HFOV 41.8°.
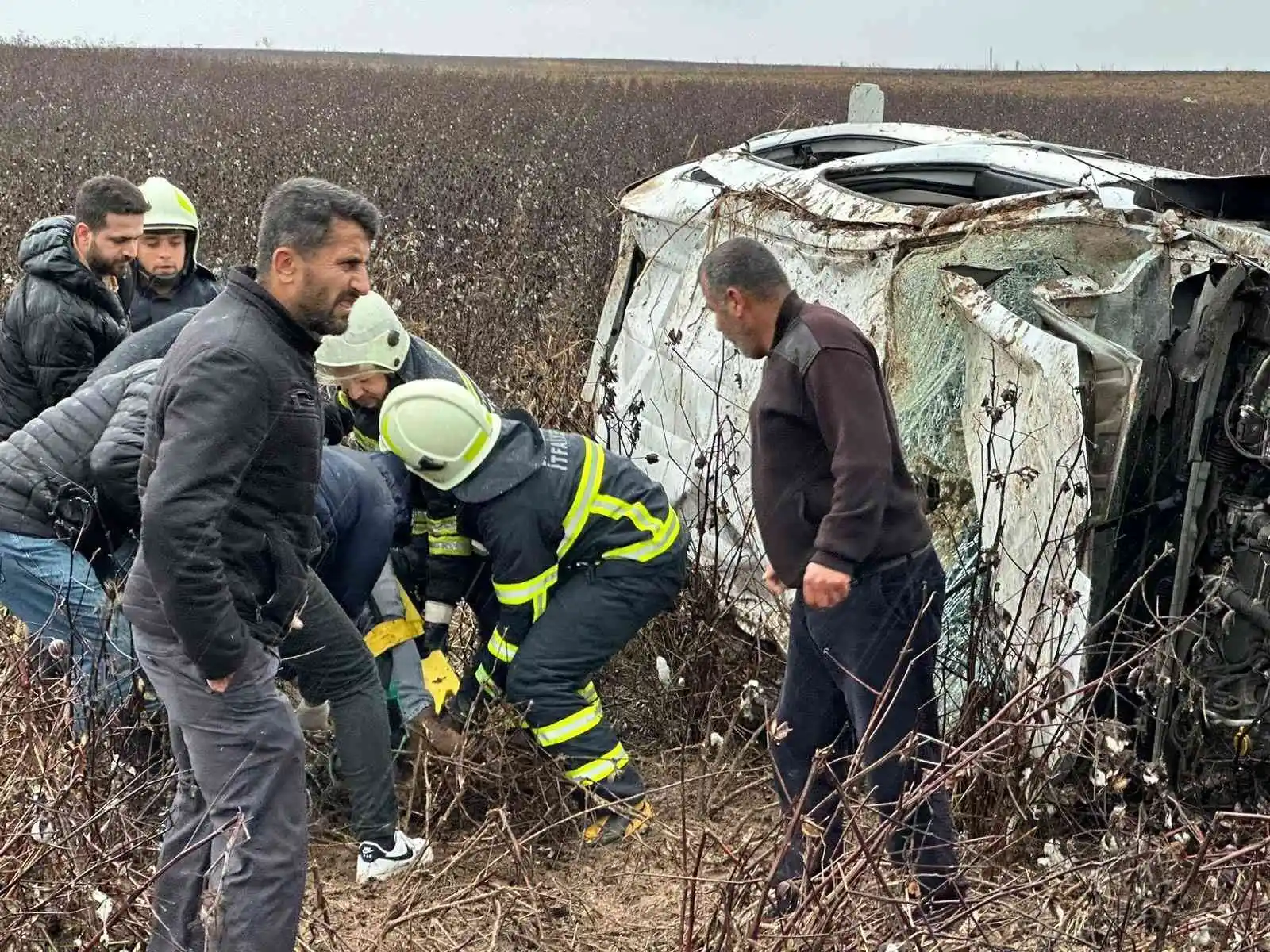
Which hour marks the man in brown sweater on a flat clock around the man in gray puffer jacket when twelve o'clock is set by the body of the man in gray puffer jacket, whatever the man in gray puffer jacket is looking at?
The man in brown sweater is roughly at 1 o'clock from the man in gray puffer jacket.

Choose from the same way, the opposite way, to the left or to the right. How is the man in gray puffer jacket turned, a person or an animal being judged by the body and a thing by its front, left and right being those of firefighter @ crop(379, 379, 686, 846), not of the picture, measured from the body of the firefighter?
the opposite way

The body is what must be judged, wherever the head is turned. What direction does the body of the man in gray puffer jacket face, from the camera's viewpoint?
to the viewer's right

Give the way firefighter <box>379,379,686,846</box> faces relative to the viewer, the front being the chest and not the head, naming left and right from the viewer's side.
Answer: facing to the left of the viewer

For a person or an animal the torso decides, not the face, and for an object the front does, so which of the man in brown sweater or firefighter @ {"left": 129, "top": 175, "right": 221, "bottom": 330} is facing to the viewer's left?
the man in brown sweater

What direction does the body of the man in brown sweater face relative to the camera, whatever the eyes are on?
to the viewer's left

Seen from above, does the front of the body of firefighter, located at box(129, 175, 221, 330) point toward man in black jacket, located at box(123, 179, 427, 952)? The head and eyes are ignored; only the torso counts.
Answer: yes

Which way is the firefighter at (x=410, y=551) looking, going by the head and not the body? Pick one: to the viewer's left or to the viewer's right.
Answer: to the viewer's left

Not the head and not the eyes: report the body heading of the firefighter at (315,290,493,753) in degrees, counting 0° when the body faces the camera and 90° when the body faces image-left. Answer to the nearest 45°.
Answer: approximately 45°

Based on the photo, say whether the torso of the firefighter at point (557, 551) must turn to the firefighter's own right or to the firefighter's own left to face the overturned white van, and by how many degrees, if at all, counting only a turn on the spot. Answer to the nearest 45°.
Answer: approximately 180°
